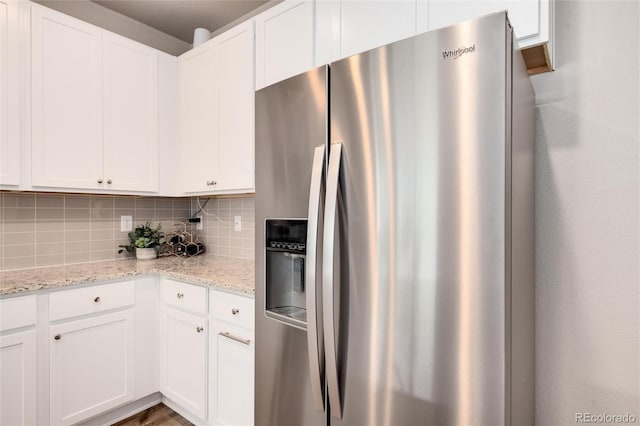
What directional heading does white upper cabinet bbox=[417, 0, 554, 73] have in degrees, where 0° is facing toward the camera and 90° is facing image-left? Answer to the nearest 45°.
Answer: approximately 45°

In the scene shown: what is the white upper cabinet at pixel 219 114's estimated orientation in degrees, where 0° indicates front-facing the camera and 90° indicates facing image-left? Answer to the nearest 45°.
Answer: approximately 45°

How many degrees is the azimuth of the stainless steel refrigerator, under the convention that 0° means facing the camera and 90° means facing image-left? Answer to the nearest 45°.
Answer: approximately 45°

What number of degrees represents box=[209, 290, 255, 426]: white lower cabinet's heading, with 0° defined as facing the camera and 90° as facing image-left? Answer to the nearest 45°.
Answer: approximately 45°

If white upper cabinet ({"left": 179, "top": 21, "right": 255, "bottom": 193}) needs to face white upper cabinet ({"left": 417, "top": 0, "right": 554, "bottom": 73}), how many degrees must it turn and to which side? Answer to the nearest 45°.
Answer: approximately 90° to its left

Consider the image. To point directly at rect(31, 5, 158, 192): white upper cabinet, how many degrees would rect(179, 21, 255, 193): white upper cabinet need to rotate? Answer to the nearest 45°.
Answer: approximately 45° to its right
